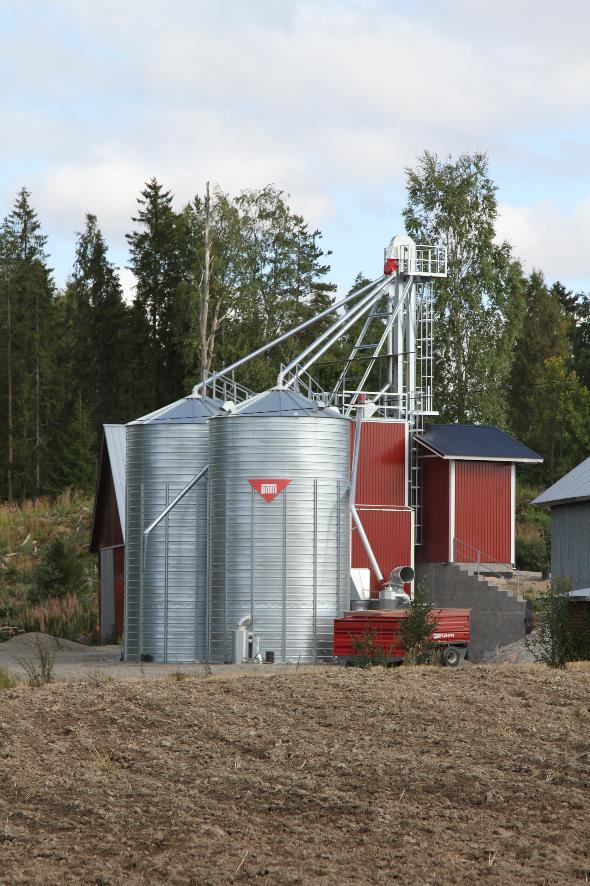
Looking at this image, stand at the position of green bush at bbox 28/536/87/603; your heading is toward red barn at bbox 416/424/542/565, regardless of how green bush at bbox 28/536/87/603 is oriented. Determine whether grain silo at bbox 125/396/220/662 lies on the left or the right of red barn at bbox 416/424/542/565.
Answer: right

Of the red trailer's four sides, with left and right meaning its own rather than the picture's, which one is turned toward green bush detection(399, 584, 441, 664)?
left

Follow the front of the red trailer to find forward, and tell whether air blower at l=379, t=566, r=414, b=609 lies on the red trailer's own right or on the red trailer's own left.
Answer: on the red trailer's own right

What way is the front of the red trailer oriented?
to the viewer's left

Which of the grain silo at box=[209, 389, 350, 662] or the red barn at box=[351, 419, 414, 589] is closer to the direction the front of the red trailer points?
the grain silo

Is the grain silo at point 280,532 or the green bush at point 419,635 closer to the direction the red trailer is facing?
the grain silo

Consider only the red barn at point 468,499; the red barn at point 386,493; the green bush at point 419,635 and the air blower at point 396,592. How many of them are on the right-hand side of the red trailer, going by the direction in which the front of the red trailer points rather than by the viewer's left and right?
3

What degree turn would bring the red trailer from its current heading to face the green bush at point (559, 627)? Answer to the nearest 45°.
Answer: approximately 135° to its left

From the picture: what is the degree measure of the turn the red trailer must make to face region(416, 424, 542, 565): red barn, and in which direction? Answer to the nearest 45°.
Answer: approximately 90° to its right

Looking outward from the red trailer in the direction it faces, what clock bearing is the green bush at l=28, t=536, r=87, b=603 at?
The green bush is roughly at 2 o'clock from the red trailer.
